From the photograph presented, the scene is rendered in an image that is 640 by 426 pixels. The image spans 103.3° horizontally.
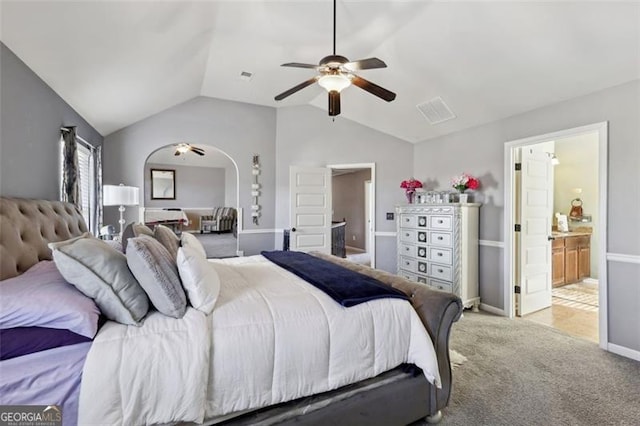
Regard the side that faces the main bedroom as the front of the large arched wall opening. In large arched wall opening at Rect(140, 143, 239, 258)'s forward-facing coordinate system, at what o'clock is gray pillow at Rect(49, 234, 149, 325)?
The gray pillow is roughly at 12 o'clock from the large arched wall opening.

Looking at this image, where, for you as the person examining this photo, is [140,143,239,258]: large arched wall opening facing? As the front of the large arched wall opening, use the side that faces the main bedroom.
facing the viewer

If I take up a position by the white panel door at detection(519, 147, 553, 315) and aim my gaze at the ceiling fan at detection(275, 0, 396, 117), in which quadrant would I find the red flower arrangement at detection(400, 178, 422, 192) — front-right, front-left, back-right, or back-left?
front-right

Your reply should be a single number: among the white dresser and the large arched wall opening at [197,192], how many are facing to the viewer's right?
0

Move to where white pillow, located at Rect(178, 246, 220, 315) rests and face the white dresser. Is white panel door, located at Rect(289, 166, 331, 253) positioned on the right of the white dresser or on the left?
left

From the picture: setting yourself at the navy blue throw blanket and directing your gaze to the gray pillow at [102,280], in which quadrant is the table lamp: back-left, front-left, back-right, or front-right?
front-right

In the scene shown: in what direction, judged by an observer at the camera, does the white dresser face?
facing the viewer and to the left of the viewer
